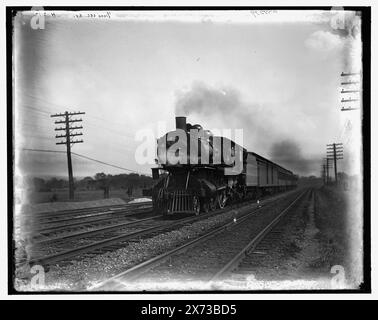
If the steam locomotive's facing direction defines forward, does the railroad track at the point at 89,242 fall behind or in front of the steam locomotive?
in front

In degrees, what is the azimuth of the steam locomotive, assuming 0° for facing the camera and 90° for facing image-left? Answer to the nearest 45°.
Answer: approximately 45°
